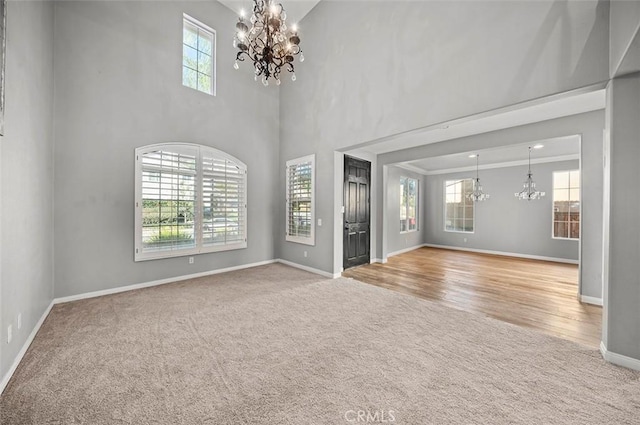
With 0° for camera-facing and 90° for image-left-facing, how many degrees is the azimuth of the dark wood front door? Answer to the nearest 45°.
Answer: approximately 315°

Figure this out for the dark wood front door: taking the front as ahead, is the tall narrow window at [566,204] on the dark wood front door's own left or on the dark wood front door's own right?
on the dark wood front door's own left

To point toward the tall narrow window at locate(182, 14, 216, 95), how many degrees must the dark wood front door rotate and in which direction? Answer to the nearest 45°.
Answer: approximately 90° to its right

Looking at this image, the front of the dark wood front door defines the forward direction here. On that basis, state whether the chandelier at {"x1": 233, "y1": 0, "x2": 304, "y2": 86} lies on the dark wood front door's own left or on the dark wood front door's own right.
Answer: on the dark wood front door's own right

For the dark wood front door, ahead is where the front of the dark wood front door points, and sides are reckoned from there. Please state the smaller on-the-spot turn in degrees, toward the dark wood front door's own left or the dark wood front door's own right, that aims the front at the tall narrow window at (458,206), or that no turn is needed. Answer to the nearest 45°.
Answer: approximately 90° to the dark wood front door's own left

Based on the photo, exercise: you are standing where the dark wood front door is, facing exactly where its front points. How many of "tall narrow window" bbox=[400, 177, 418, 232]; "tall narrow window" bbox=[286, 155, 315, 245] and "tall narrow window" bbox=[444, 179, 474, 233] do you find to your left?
2

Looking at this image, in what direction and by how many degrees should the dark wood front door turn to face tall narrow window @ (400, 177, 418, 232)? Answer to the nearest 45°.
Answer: approximately 90° to its left

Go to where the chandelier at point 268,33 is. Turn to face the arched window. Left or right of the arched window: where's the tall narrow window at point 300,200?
right
